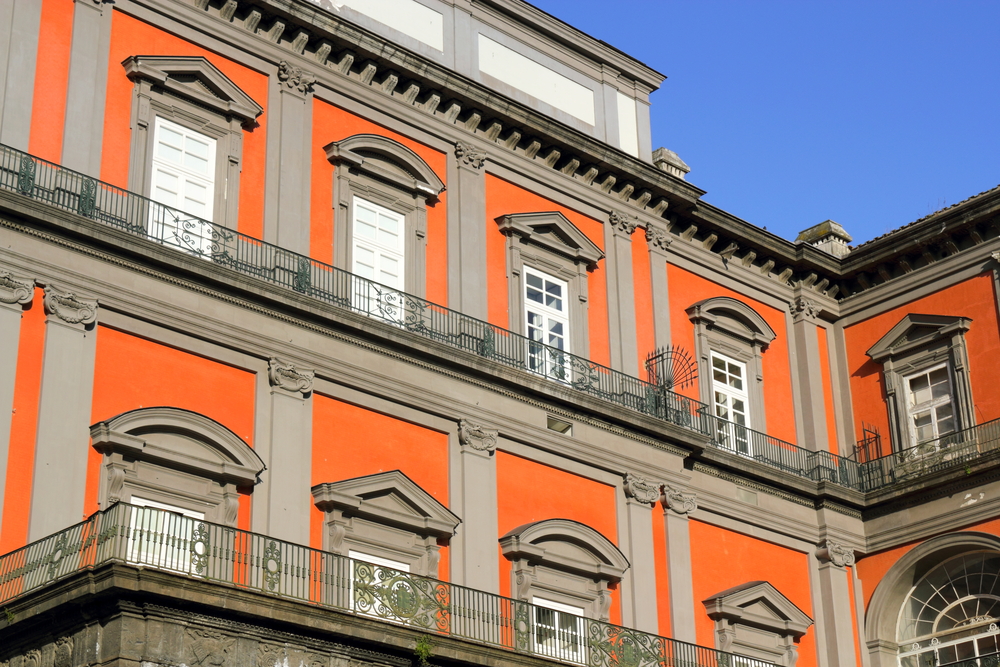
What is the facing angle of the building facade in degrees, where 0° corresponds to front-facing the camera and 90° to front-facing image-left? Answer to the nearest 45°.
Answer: approximately 315°
